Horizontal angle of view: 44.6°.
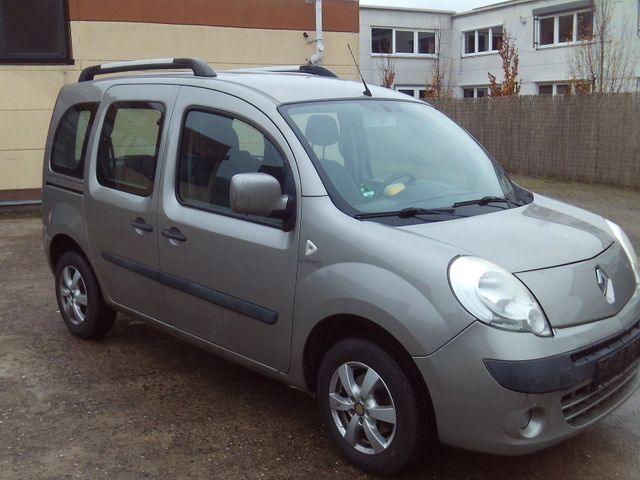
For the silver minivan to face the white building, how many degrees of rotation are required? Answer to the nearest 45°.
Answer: approximately 135° to its left

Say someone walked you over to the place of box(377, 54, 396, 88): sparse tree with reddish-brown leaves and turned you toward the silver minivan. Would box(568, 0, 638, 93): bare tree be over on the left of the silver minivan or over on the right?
left

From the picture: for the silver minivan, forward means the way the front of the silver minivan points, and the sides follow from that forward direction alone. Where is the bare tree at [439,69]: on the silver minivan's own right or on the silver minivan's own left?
on the silver minivan's own left

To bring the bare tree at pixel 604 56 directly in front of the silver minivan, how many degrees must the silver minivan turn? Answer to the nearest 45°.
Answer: approximately 135° to its left

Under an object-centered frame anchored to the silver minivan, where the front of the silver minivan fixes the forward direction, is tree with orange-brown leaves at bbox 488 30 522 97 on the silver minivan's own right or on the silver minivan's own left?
on the silver minivan's own left

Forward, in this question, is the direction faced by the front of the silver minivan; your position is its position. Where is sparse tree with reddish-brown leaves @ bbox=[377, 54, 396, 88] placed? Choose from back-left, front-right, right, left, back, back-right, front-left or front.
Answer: back-left

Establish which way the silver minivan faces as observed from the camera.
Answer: facing the viewer and to the right of the viewer
